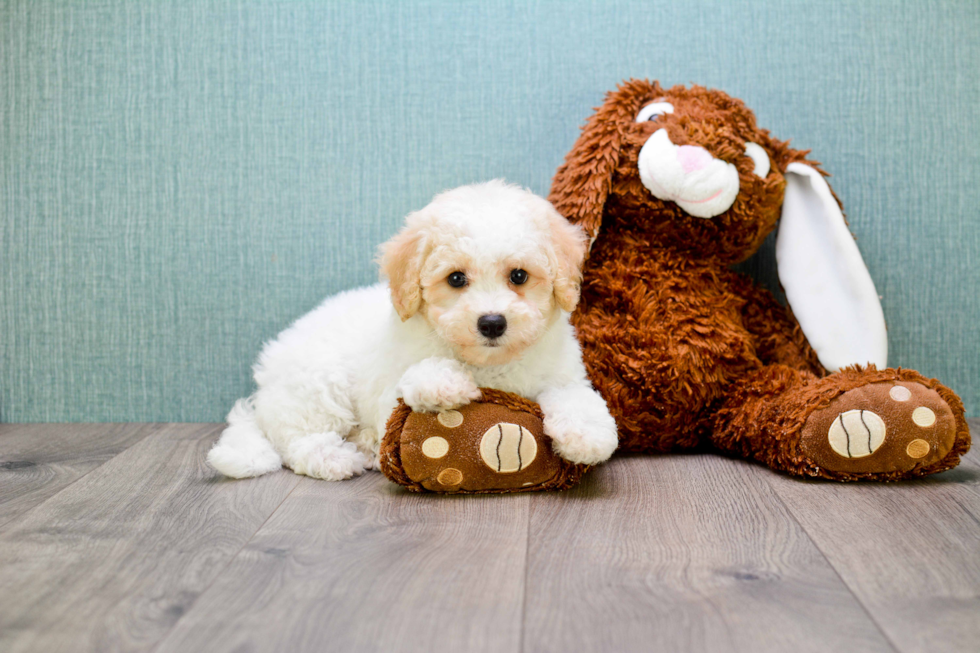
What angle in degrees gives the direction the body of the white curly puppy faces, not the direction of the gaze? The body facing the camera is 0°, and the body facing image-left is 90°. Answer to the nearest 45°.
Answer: approximately 315°

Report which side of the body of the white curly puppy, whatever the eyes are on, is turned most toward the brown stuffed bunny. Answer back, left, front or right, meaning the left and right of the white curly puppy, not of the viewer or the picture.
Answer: left
